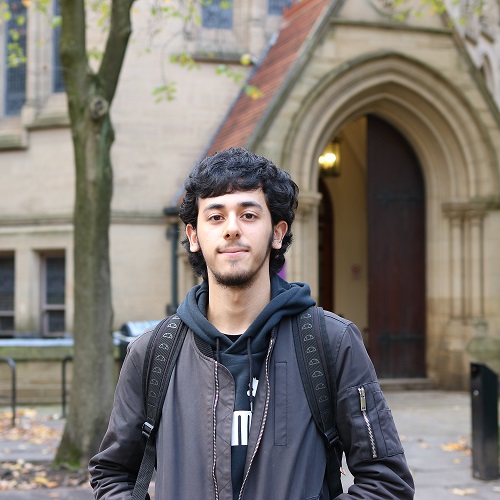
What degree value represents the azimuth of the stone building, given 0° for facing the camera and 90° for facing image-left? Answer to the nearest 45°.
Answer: approximately 0°

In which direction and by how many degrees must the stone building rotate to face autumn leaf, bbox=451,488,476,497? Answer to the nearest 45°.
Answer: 0° — it already faces it

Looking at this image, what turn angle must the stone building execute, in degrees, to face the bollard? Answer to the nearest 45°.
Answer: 0° — it already faces it

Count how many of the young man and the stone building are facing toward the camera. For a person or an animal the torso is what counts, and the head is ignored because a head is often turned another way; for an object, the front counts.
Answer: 2

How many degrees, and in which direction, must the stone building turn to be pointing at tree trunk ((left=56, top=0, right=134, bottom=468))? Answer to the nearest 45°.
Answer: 0° — it already faces it

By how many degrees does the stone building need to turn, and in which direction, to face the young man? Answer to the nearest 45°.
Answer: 0° — it already faces them

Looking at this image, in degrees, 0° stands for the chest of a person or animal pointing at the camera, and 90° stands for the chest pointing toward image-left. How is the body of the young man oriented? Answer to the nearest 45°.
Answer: approximately 0°

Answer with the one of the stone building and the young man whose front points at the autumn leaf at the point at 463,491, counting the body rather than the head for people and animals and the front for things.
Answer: the stone building

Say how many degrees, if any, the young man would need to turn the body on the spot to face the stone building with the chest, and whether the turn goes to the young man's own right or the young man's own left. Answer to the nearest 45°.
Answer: approximately 180°
